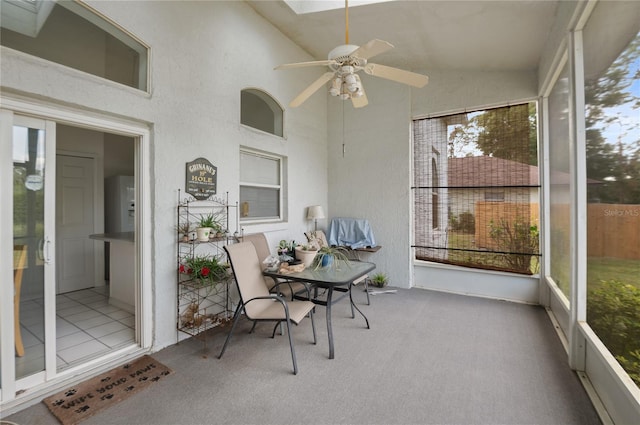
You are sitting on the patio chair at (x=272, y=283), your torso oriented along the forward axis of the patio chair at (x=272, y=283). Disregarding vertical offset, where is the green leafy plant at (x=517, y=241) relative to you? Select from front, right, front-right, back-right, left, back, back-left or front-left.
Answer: front-left

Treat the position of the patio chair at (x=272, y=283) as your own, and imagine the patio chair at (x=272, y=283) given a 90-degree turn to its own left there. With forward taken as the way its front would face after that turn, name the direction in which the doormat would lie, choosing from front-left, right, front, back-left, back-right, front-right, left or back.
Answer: back

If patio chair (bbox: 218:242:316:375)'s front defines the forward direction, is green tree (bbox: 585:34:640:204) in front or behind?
in front

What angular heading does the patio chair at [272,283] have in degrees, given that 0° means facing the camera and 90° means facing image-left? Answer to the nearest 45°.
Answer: approximately 315°

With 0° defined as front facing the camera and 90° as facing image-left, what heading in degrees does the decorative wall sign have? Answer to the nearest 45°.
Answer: approximately 315°

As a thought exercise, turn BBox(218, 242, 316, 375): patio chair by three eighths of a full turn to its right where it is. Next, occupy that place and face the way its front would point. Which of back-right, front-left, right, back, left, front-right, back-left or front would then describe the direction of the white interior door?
front-right

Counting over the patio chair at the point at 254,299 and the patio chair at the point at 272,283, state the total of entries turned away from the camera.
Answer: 0

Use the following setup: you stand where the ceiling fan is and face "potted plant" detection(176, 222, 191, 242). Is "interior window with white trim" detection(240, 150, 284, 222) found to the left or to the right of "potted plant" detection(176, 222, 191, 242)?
right
